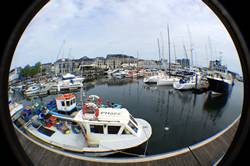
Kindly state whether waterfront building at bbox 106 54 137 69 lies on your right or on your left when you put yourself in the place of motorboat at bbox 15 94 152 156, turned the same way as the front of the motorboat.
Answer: on your left

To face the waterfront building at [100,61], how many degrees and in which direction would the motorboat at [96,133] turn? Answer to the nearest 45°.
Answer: approximately 90° to its left

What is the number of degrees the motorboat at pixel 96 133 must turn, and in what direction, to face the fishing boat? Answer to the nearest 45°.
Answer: approximately 135° to its left

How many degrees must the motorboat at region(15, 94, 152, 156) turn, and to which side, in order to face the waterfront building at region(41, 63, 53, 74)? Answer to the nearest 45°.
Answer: approximately 90° to its left

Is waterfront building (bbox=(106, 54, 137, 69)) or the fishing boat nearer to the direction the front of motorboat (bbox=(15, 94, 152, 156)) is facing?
the waterfront building

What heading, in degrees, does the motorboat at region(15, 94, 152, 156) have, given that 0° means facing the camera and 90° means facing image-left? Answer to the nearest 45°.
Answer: approximately 270°

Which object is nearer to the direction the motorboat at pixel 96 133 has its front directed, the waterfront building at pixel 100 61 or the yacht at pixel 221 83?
the yacht

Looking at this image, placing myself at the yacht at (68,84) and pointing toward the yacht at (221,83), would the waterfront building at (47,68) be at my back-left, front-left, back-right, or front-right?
back-left
